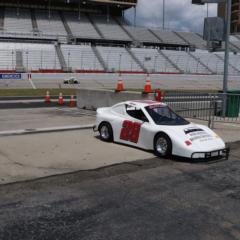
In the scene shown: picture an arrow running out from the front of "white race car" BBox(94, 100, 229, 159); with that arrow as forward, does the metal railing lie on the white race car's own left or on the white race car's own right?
on the white race car's own left

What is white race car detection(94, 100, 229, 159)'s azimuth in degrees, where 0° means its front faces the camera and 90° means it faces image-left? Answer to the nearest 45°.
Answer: approximately 315°

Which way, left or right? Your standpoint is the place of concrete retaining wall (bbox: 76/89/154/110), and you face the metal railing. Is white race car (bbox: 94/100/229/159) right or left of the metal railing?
right

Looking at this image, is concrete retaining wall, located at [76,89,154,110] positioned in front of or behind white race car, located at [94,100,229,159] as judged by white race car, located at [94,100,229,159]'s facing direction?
behind

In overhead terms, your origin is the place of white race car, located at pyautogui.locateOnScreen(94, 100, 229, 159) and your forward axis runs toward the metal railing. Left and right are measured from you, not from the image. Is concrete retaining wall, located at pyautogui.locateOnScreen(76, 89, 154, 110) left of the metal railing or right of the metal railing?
left
